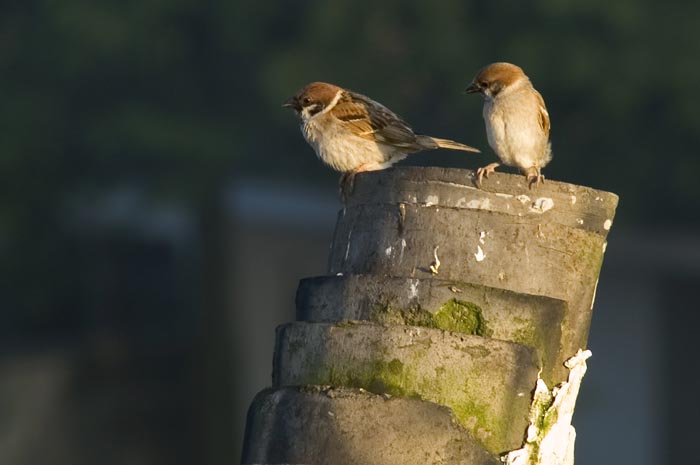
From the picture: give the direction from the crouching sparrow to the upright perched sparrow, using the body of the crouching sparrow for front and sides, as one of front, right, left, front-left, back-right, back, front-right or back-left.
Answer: back-left

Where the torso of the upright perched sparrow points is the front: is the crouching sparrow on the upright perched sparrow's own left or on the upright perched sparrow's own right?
on the upright perched sparrow's own right

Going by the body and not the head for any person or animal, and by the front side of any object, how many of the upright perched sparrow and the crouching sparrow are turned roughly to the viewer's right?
0

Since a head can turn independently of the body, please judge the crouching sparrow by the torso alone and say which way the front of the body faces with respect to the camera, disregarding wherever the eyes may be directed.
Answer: to the viewer's left

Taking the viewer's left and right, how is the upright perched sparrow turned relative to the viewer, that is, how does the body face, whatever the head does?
facing the viewer and to the left of the viewer
